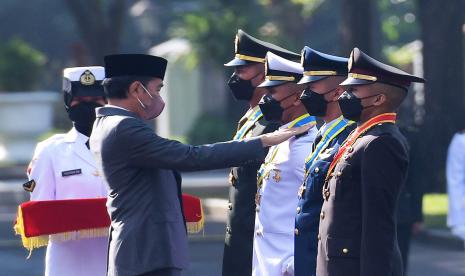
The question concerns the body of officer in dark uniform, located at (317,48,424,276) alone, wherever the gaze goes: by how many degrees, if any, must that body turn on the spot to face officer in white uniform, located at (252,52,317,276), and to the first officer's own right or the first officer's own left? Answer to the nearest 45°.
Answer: approximately 45° to the first officer's own right

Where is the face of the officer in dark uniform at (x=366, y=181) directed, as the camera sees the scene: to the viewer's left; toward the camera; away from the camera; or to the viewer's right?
to the viewer's left

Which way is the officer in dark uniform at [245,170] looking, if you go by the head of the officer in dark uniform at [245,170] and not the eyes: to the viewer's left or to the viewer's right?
to the viewer's left

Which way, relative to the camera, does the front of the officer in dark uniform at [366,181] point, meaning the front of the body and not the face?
to the viewer's left

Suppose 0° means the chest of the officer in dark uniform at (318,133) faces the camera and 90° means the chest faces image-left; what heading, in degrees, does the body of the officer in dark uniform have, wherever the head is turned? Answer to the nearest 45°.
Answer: approximately 90°

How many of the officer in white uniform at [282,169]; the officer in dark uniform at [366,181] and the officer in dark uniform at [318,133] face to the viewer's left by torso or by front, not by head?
3

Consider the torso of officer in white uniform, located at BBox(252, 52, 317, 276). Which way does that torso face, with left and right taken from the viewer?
facing to the left of the viewer
